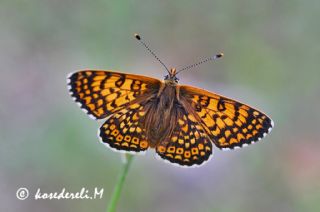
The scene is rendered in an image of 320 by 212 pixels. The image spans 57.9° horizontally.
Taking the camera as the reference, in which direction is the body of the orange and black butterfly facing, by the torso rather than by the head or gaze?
away from the camera
